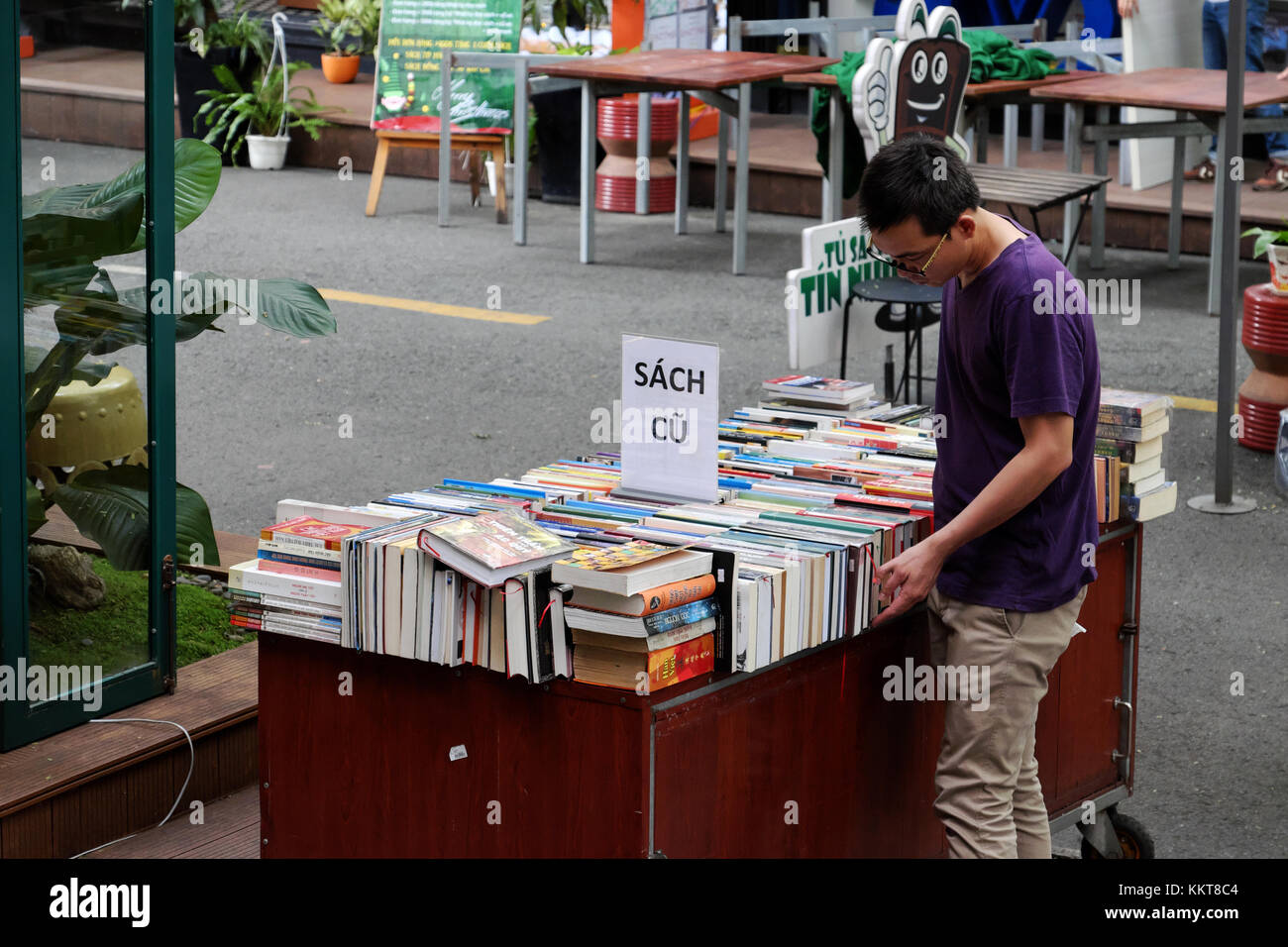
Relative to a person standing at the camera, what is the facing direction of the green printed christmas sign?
facing the viewer

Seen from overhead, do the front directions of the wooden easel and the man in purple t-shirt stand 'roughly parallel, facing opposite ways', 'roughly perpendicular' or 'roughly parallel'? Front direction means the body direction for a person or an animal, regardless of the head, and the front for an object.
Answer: roughly perpendicular

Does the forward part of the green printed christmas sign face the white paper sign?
yes

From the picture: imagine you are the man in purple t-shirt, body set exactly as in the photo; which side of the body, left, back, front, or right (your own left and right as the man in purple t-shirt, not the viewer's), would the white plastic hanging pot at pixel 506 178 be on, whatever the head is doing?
right

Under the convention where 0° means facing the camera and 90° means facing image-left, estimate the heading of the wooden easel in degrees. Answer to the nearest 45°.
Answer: approximately 0°

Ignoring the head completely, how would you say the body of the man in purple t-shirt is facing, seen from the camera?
to the viewer's left

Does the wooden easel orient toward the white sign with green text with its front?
no

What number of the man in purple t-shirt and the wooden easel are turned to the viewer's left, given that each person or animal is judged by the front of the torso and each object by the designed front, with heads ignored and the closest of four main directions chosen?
1

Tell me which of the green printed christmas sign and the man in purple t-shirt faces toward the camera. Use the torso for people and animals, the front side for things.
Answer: the green printed christmas sign

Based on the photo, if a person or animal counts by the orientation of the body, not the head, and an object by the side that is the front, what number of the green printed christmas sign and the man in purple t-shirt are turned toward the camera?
1

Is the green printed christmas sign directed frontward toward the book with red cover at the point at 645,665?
yes

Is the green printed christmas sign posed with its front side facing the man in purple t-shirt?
yes
